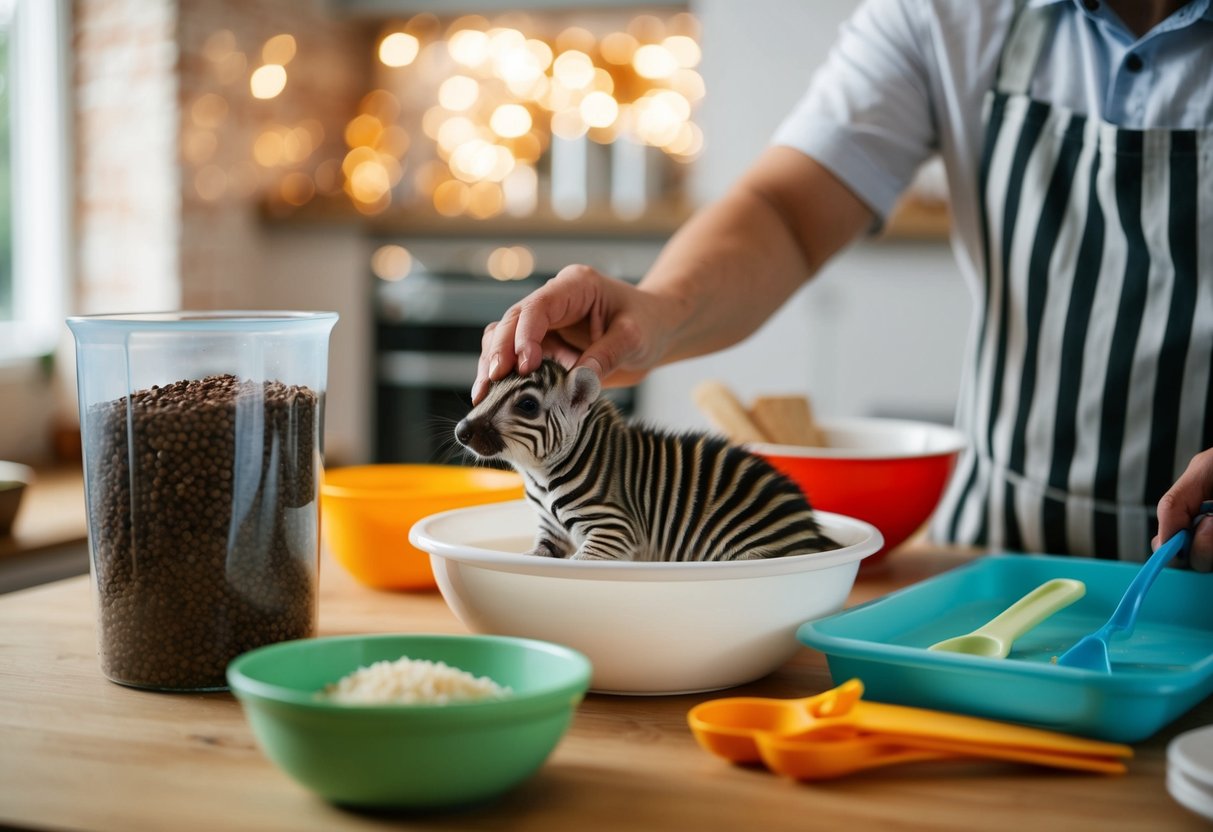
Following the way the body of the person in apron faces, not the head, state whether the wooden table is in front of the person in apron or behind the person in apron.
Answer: in front

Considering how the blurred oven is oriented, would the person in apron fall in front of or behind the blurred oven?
in front

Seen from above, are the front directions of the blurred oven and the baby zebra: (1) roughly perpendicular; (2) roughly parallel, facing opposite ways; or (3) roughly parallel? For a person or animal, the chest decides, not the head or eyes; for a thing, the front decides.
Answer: roughly perpendicular

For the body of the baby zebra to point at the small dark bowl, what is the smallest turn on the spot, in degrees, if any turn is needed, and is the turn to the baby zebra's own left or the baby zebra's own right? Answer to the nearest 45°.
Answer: approximately 45° to the baby zebra's own right

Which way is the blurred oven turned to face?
toward the camera

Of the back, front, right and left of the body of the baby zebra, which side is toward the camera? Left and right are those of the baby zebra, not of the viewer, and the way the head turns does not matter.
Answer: left

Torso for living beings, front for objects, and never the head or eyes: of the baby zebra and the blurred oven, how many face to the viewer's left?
1

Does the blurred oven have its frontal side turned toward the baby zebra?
yes

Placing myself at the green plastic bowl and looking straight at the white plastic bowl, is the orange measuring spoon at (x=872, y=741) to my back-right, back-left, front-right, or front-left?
front-right

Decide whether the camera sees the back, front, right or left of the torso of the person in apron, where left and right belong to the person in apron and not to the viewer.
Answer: front

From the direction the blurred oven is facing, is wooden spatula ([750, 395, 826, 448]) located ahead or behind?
ahead
